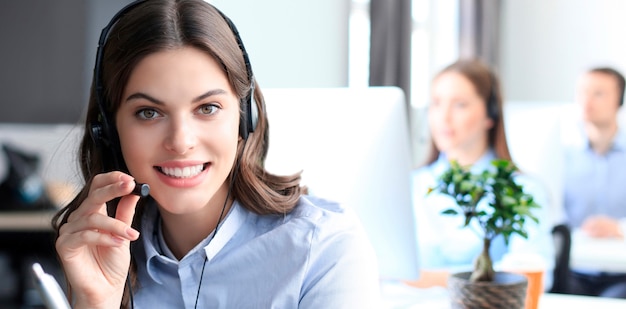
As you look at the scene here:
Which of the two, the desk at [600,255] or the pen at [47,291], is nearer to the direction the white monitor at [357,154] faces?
the desk

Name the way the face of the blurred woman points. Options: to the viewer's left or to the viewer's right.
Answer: to the viewer's left

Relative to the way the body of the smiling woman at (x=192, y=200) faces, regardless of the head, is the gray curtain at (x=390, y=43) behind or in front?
behind

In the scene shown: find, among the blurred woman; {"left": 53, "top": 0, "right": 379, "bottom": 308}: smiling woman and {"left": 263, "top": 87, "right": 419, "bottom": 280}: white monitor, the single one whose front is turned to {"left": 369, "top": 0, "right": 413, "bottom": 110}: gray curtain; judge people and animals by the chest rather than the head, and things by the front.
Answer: the white monitor

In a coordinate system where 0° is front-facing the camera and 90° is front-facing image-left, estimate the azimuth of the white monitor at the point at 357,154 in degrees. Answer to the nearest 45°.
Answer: approximately 180°

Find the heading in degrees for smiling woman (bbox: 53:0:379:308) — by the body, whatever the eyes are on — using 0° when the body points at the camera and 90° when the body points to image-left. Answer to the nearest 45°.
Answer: approximately 0°

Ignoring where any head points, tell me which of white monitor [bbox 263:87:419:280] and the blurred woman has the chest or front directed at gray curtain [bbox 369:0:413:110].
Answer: the white monitor
